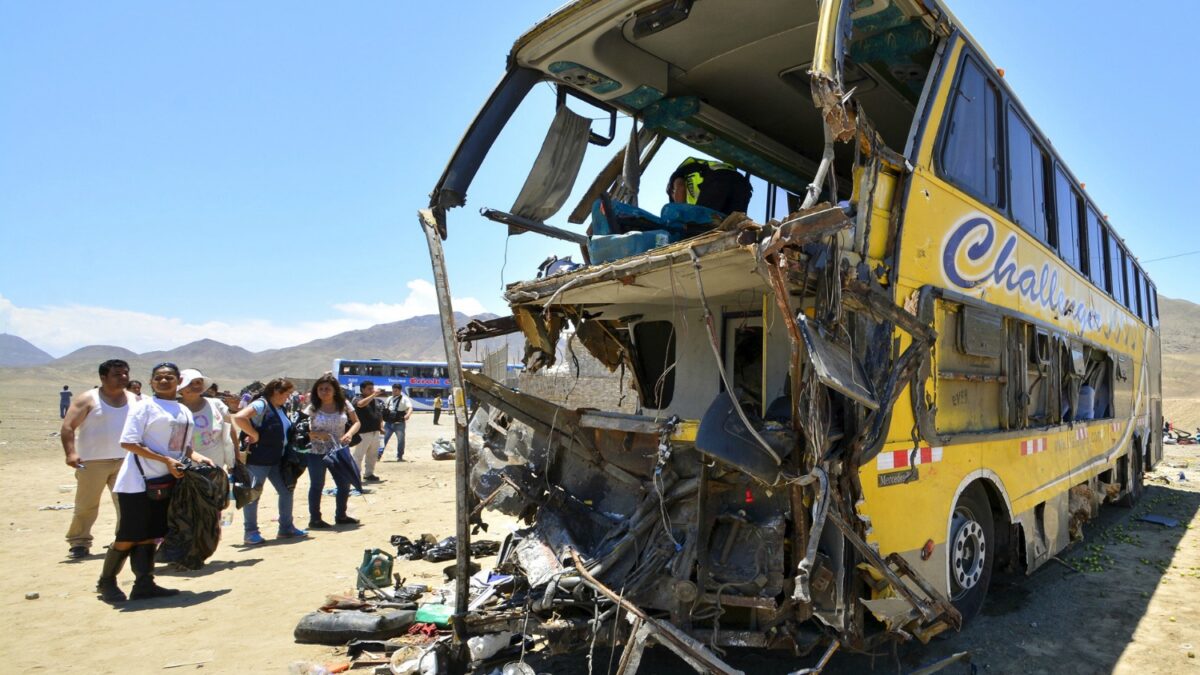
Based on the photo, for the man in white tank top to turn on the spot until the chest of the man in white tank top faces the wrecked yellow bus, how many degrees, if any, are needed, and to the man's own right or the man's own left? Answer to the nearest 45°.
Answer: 0° — they already face it

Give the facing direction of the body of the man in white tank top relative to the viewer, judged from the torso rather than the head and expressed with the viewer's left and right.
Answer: facing the viewer and to the right of the viewer

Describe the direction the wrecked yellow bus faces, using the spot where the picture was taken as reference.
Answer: facing the viewer and to the left of the viewer

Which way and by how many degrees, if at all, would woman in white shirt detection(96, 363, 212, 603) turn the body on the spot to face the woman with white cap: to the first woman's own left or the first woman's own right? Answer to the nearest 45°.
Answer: approximately 135° to the first woman's own left

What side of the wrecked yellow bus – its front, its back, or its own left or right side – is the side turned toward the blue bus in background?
right

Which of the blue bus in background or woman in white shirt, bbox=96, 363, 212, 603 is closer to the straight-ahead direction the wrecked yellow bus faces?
the woman in white shirt

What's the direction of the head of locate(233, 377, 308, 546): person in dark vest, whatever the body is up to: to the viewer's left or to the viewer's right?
to the viewer's right

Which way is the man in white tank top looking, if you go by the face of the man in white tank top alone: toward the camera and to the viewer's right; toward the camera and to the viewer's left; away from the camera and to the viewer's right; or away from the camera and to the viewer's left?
toward the camera and to the viewer's right

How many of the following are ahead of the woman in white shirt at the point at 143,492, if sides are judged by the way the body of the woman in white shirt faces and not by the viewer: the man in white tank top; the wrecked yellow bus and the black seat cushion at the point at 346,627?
2
